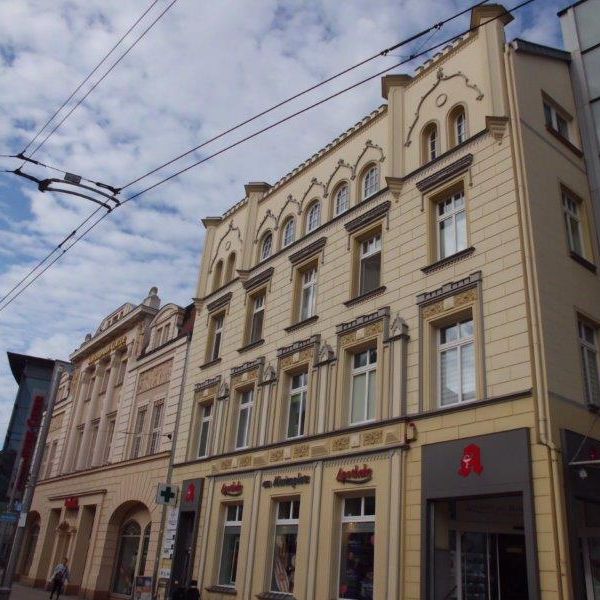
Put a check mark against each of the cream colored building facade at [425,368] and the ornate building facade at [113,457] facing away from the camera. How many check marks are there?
0

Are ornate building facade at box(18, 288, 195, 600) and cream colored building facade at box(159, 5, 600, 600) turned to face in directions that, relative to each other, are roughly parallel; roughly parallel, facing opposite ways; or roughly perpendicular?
roughly parallel

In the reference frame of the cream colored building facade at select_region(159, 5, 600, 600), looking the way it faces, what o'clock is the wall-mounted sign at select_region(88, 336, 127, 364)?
The wall-mounted sign is roughly at 3 o'clock from the cream colored building facade.

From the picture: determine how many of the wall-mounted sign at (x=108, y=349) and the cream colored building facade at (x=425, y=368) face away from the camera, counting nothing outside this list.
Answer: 0

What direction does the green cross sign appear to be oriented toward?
toward the camera

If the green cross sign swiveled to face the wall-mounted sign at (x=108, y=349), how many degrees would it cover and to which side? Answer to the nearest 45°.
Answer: approximately 180°

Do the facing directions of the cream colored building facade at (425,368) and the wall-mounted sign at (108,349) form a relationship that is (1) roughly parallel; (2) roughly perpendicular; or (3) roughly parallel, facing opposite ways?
roughly parallel

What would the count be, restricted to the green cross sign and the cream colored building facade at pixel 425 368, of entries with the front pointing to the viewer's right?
0

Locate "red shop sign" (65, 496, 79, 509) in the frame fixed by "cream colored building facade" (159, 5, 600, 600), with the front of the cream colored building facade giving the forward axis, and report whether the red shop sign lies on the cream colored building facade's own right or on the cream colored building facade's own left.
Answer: on the cream colored building facade's own right

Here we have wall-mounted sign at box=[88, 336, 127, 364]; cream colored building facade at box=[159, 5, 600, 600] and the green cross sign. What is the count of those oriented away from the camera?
0

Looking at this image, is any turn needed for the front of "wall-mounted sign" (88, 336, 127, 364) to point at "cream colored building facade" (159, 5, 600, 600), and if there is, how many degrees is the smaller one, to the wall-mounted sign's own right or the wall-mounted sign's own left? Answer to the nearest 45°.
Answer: approximately 45° to the wall-mounted sign's own left

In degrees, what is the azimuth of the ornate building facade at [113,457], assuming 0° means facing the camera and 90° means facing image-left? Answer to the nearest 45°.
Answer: approximately 45°

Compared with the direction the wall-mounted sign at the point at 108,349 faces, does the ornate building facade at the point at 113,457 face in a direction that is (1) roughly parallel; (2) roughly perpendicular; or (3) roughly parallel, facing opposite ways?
roughly parallel

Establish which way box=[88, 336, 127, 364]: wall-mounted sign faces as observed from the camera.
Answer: facing the viewer and to the left of the viewer

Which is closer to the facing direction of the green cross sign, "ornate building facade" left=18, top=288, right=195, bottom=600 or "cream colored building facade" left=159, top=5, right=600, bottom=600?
the cream colored building facade
